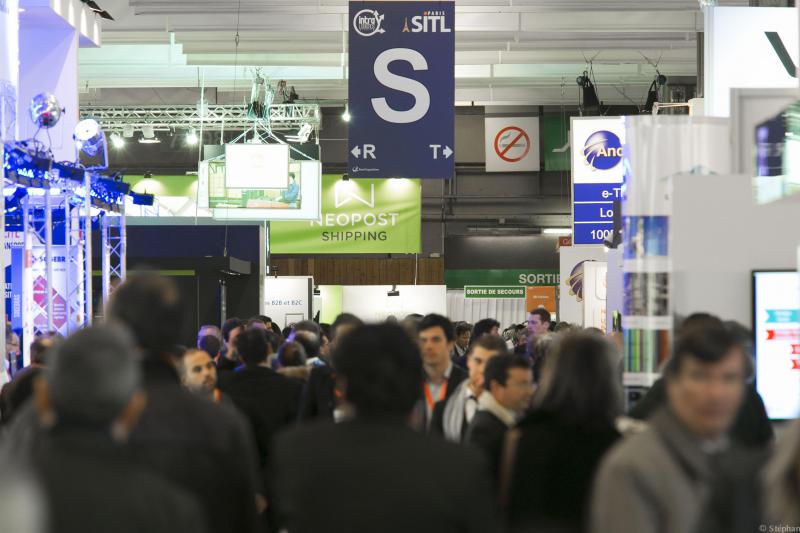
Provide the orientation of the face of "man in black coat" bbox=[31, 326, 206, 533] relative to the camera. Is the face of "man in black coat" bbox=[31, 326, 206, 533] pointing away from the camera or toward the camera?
away from the camera

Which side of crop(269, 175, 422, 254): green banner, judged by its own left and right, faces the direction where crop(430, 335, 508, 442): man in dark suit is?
front

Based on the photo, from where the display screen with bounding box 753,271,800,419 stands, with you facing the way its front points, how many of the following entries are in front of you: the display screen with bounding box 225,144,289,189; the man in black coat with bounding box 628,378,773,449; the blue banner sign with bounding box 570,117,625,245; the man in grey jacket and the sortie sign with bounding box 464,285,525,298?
2

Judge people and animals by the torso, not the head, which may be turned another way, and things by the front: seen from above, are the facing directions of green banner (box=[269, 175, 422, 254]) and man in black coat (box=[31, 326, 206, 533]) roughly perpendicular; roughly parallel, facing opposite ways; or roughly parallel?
roughly parallel, facing opposite ways

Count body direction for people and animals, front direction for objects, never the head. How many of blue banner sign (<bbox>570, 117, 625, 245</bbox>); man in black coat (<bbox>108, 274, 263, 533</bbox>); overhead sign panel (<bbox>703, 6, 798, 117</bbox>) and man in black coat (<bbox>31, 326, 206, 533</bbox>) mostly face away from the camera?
2

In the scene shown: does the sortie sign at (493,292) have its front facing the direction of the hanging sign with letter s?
yes

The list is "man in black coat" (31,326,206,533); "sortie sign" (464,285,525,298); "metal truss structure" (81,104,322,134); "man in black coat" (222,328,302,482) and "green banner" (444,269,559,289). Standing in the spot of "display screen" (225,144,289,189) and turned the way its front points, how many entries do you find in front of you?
2

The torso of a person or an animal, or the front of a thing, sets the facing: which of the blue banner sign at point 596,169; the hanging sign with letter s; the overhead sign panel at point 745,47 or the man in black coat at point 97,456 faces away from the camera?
the man in black coat

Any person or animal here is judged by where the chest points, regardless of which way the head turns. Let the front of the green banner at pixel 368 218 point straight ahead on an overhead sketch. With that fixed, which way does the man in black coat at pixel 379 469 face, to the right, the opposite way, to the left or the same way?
the opposite way

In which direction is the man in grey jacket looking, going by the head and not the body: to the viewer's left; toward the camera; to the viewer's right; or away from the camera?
toward the camera

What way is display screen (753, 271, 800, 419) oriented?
toward the camera

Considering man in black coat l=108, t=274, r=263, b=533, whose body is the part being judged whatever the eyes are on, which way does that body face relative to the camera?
away from the camera

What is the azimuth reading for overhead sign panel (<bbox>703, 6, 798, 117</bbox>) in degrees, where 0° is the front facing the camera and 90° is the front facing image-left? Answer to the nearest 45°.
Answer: approximately 0°

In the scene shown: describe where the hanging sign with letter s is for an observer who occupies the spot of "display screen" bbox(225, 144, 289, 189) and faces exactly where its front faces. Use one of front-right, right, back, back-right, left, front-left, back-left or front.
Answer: front

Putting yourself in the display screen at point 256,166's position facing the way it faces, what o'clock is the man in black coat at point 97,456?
The man in black coat is roughly at 12 o'clock from the display screen.

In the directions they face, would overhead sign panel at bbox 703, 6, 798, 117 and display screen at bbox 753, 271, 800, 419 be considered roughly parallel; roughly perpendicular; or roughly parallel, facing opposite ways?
roughly parallel

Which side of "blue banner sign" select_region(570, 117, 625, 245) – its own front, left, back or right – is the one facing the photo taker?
front

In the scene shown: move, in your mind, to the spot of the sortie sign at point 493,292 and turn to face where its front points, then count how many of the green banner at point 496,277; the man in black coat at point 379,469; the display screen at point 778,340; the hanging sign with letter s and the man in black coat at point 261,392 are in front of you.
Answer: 4

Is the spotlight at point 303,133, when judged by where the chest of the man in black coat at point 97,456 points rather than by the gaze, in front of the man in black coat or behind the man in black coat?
in front
